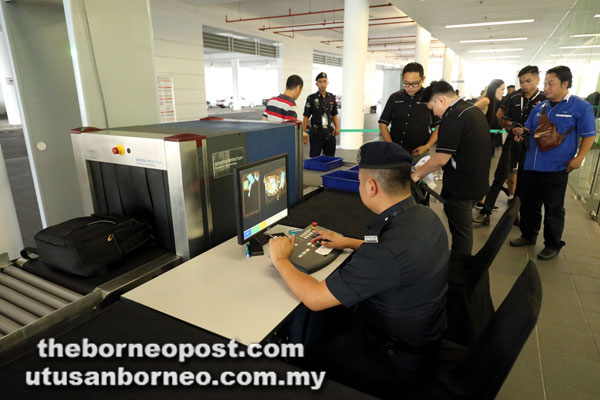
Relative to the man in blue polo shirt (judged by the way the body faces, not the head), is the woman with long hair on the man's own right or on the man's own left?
on the man's own right

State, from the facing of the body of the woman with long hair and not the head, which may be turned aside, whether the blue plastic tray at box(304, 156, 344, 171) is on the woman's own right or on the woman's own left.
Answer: on the woman's own right

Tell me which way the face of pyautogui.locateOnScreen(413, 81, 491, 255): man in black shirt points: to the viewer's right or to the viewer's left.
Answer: to the viewer's left

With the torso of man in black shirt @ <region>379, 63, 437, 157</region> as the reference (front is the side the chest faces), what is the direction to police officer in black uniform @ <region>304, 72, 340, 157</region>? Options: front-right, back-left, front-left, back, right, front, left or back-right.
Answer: back-right

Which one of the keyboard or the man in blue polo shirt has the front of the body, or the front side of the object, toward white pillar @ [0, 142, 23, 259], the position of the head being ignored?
the man in blue polo shirt

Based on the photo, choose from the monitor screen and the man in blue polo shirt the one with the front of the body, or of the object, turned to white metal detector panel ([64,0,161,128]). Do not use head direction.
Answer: the man in blue polo shirt

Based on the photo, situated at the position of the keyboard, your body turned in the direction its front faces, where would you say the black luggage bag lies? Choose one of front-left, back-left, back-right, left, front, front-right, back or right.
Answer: back-right
